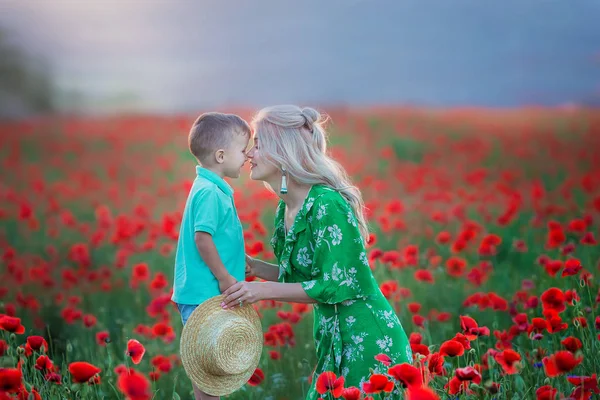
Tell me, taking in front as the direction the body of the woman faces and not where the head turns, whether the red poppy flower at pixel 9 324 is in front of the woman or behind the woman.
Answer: in front

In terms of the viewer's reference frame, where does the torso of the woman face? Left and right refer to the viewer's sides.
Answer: facing to the left of the viewer

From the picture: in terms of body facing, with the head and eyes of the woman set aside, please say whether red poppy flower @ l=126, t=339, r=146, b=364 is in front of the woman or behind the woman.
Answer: in front

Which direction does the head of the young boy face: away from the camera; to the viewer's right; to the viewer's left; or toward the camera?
to the viewer's right

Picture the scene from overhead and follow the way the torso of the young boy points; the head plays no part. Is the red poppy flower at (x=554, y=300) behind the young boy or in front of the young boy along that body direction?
in front

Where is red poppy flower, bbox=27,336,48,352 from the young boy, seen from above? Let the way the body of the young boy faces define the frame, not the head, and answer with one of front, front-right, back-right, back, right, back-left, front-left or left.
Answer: back

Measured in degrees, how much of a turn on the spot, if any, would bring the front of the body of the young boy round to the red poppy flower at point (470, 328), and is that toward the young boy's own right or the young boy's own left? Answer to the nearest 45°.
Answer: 0° — they already face it

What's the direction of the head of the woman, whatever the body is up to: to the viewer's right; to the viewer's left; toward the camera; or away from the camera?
to the viewer's left

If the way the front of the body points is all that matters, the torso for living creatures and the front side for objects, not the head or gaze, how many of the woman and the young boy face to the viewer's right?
1

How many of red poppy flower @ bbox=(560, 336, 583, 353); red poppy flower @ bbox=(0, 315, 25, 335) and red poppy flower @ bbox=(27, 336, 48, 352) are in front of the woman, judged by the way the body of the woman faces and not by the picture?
2

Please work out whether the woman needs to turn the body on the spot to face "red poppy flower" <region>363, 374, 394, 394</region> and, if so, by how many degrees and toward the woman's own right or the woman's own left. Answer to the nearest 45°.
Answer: approximately 90° to the woman's own left

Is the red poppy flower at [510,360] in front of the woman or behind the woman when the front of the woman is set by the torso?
behind

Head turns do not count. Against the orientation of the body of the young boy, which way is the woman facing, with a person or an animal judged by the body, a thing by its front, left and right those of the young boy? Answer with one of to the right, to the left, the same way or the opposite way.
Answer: the opposite way

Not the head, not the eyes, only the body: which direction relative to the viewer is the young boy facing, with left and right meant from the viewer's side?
facing to the right of the viewer

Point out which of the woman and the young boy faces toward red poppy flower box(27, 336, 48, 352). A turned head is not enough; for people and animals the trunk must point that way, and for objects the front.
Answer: the woman

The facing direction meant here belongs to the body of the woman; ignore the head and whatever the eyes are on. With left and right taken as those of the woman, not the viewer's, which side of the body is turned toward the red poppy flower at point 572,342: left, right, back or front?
back

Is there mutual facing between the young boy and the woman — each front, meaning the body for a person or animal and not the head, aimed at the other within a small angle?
yes
